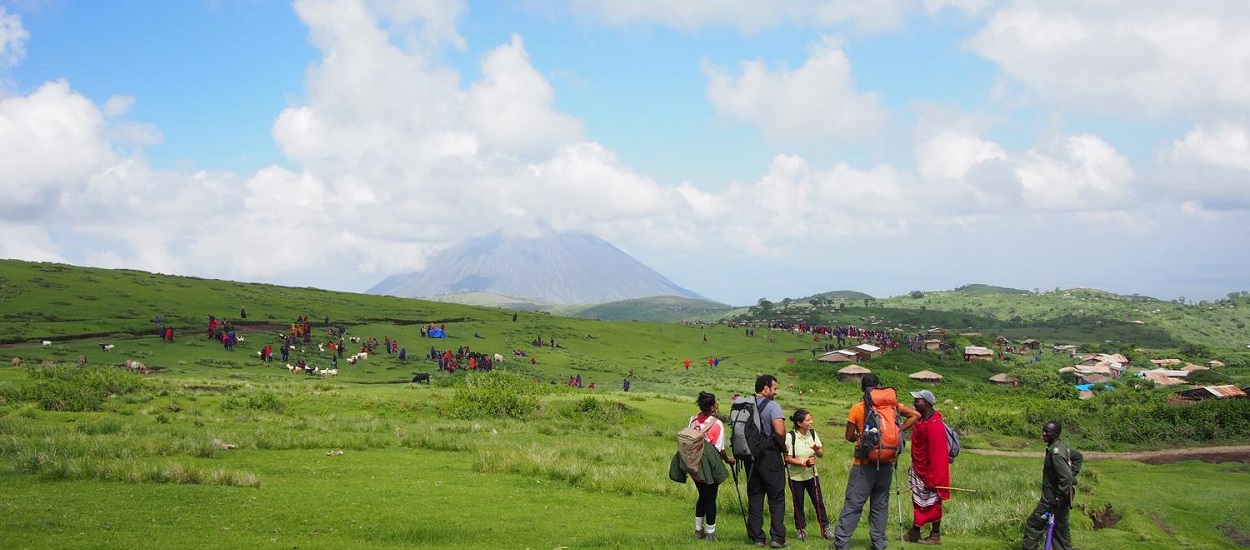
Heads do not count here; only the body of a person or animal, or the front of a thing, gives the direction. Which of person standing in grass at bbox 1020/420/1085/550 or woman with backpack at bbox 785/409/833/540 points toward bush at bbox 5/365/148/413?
the person standing in grass

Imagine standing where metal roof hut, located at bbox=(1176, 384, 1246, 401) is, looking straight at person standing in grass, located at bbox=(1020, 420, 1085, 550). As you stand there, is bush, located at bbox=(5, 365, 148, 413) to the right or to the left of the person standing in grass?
right

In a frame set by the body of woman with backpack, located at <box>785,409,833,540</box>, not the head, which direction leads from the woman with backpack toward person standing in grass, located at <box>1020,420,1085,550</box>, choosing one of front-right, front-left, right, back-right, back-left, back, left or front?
front-left

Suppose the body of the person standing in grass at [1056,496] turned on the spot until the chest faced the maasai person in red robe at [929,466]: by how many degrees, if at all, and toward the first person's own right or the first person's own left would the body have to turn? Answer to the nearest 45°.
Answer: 0° — they already face them

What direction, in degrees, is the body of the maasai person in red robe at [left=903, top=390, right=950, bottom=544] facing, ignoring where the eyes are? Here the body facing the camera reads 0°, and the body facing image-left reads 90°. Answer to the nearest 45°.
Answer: approximately 90°

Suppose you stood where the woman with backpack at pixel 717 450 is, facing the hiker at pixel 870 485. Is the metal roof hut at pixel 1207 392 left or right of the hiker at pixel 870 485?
left

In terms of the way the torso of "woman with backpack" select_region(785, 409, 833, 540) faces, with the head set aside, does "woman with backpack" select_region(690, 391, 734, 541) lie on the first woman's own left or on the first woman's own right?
on the first woman's own right

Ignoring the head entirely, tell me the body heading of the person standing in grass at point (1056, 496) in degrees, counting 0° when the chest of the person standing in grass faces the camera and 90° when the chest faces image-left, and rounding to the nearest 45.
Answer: approximately 90°

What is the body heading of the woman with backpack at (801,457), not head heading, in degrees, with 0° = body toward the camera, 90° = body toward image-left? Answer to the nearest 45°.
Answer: approximately 315°

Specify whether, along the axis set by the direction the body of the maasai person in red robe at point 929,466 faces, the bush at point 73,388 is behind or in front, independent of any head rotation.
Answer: in front

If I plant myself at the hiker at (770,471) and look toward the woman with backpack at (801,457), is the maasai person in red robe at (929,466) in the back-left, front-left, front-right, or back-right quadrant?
front-right

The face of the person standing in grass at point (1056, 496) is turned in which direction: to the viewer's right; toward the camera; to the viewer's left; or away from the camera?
to the viewer's left
